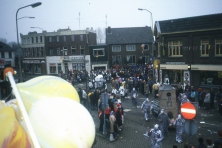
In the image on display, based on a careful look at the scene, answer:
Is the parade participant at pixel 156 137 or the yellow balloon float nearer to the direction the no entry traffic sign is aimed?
the yellow balloon float

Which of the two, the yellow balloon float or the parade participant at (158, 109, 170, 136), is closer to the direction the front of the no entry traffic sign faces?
the yellow balloon float

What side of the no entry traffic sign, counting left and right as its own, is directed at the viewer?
front

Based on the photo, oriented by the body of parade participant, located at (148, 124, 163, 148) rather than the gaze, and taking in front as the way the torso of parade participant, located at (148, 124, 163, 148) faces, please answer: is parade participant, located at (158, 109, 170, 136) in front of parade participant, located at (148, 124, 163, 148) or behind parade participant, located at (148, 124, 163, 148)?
behind

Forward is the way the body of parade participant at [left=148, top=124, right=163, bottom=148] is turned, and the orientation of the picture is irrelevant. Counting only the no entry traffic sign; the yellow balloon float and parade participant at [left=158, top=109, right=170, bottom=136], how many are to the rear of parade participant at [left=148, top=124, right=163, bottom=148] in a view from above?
1

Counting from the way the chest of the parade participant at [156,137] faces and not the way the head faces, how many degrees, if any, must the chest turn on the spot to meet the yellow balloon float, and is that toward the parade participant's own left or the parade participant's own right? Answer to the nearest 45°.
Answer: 0° — they already face it
